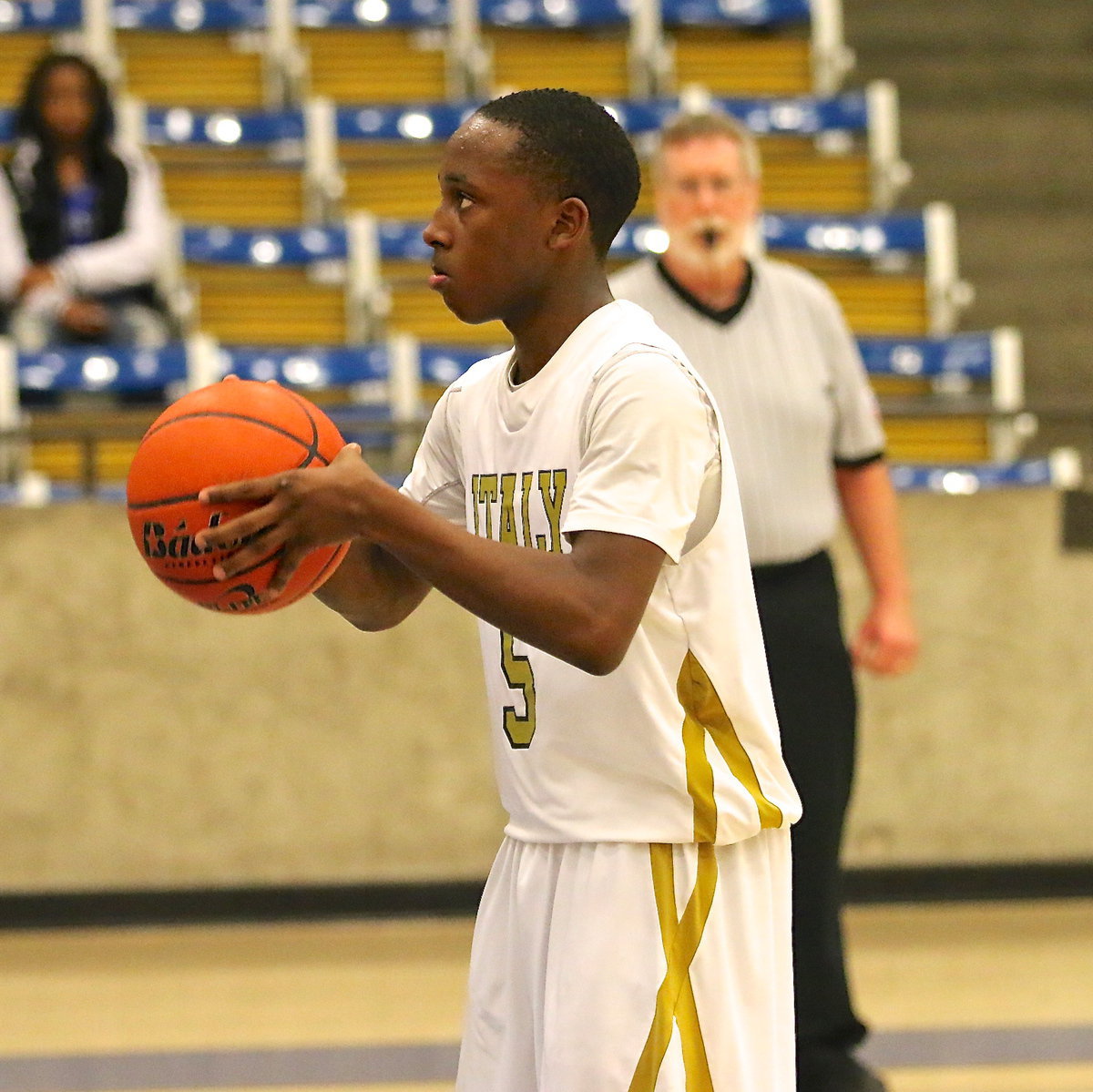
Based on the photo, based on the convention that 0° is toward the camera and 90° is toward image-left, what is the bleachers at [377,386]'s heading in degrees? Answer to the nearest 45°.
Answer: approximately 0°

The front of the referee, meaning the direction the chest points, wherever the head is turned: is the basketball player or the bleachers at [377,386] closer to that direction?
the basketball player

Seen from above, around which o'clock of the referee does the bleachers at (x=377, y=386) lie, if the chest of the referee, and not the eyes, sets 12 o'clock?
The bleachers is roughly at 5 o'clock from the referee.

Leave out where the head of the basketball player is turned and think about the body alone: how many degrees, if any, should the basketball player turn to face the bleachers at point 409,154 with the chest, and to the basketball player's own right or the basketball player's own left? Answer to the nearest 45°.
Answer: approximately 90° to the basketball player's own right

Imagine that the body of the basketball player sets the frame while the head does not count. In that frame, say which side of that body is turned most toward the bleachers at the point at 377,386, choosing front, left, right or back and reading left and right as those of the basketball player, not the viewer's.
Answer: right

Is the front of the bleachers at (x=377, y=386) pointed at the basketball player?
yes

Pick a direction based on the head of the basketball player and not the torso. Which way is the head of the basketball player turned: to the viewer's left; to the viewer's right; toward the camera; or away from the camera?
to the viewer's left

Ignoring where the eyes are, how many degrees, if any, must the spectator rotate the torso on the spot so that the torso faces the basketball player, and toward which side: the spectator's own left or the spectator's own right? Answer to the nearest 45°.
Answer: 0° — they already face them

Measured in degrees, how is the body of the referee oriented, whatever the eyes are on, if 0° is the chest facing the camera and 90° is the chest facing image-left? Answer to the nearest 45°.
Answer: approximately 0°

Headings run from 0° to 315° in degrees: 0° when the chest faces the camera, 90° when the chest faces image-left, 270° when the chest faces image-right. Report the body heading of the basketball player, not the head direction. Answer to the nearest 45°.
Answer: approximately 90°
